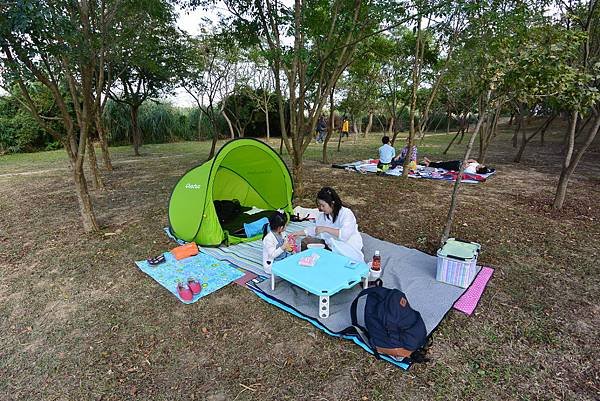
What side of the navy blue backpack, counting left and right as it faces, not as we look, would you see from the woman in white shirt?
back

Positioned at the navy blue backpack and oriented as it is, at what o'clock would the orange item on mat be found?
The orange item on mat is roughly at 5 o'clock from the navy blue backpack.

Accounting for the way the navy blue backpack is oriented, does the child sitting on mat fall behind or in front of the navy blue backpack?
behind

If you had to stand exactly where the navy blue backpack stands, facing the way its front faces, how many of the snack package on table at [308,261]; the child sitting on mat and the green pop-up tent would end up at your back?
3

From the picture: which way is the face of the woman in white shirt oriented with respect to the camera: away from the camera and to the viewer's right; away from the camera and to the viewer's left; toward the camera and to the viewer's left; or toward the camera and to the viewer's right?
toward the camera and to the viewer's left

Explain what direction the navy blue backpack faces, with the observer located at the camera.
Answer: facing the viewer and to the right of the viewer

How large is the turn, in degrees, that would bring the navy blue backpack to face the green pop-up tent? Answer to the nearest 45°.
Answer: approximately 180°

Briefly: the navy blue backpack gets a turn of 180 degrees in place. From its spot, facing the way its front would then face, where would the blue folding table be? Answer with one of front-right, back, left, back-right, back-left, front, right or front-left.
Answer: front

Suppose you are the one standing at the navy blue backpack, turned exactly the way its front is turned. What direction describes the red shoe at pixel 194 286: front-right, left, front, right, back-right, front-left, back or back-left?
back-right

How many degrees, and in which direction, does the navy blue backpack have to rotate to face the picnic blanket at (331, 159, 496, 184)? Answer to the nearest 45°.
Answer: approximately 135° to its left

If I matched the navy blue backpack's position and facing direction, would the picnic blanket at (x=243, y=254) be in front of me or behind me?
behind

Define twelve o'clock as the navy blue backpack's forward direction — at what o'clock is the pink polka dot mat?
The pink polka dot mat is roughly at 9 o'clock from the navy blue backpack.
